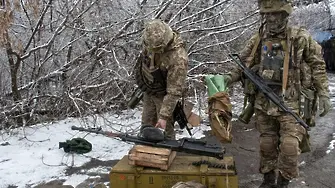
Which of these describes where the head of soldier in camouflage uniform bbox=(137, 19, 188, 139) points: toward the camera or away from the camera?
toward the camera

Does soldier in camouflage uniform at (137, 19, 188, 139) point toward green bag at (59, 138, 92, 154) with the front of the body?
no

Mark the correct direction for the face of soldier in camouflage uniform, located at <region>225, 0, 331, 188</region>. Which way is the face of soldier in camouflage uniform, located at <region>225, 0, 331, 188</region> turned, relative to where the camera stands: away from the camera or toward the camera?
toward the camera

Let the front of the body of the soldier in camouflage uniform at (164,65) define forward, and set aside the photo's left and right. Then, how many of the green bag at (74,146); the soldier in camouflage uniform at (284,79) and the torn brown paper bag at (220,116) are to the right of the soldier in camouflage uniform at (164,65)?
1

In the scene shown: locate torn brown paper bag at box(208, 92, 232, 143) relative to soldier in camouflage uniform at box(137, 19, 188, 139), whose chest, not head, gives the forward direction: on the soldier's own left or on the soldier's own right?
on the soldier's own left

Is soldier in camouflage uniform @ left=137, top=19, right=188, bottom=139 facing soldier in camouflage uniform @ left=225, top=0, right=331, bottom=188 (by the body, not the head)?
no
